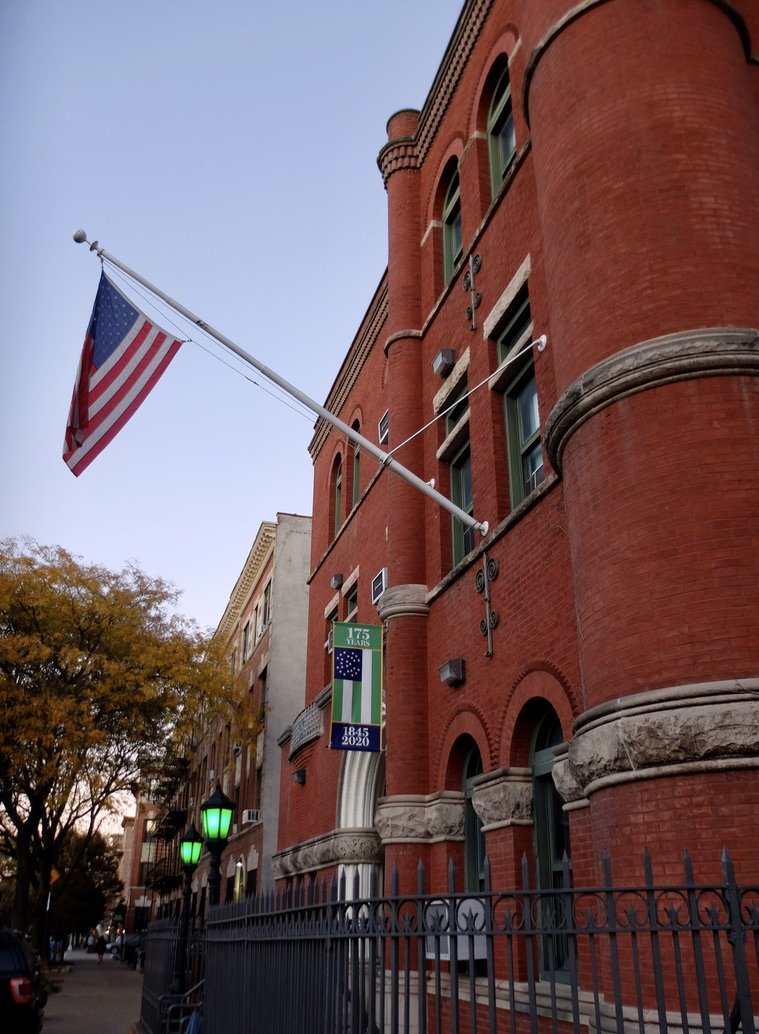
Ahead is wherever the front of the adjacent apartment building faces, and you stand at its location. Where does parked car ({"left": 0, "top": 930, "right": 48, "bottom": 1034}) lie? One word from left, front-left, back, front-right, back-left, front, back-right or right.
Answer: left

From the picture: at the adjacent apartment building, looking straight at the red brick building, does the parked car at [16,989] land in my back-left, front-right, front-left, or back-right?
front-right

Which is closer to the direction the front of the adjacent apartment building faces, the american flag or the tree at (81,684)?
the tree

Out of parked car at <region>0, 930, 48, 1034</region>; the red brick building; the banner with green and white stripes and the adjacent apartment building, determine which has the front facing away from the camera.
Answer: the parked car

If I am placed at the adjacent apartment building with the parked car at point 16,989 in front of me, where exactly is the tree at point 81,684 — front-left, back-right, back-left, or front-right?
front-right

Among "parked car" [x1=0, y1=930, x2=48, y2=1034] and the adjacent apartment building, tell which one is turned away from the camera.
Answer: the parked car

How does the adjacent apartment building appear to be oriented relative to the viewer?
to the viewer's left

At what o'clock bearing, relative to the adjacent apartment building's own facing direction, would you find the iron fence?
The iron fence is roughly at 9 o'clock from the adjacent apartment building.

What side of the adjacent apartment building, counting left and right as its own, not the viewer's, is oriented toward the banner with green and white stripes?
left

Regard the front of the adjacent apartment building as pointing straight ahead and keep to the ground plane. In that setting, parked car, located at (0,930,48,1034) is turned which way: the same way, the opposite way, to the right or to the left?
to the right

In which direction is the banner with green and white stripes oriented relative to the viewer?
toward the camera

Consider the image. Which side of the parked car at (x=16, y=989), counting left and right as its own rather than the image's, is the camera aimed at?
back

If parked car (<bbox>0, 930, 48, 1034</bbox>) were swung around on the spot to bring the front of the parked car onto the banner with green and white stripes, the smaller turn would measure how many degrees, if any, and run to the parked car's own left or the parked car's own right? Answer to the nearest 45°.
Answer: approximately 90° to the parked car's own right
